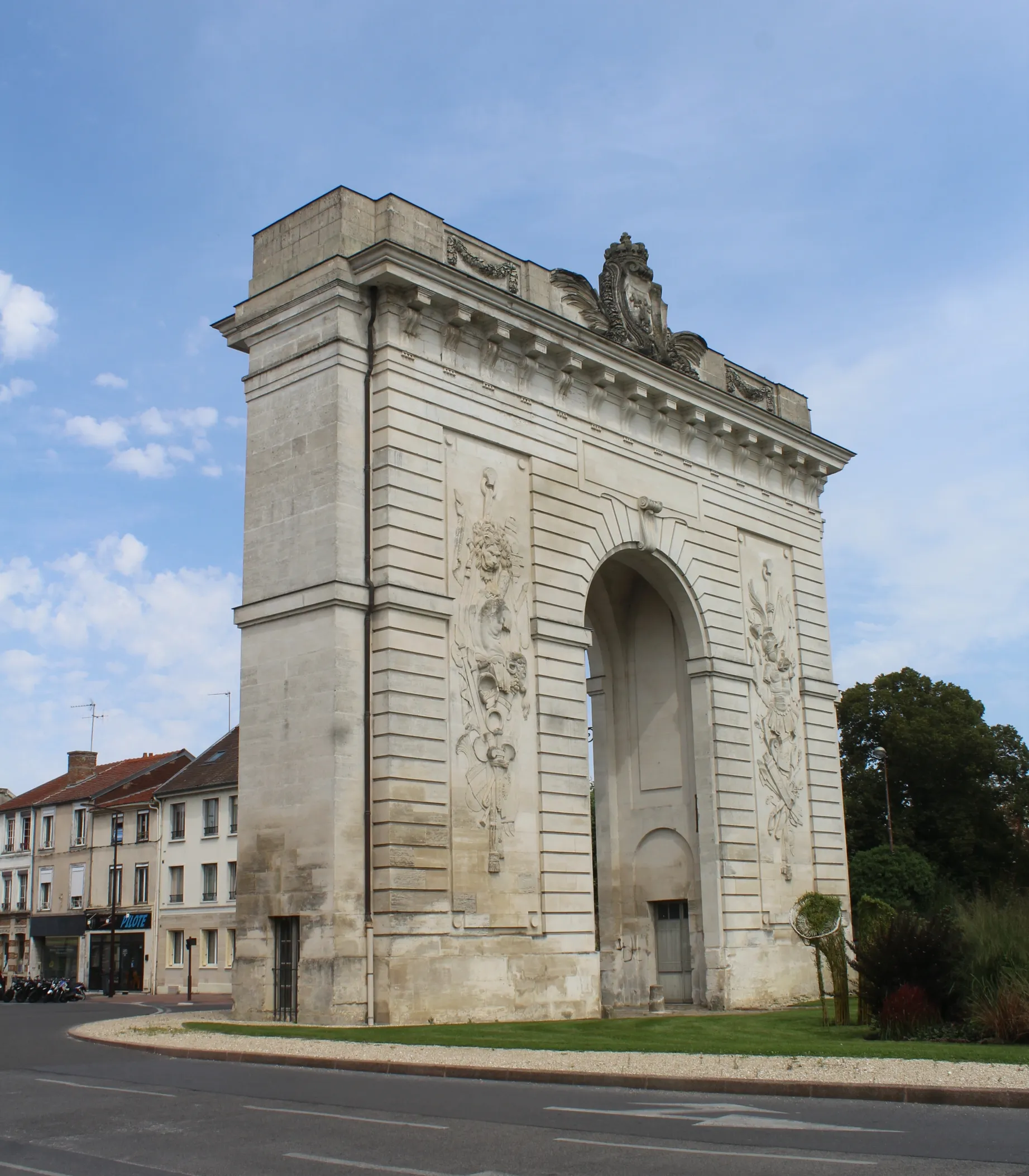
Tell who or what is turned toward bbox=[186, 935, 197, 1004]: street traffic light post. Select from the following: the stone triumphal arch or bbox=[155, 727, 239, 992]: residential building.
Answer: the residential building

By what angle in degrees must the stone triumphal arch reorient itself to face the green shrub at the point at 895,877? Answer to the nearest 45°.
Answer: approximately 90° to its left

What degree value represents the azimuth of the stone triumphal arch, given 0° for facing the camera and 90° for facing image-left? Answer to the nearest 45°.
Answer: approximately 315°

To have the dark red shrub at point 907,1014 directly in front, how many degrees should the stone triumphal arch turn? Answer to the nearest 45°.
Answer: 0° — it already faces it

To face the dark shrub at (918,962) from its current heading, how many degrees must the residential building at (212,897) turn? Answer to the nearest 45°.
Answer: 0° — it already faces it

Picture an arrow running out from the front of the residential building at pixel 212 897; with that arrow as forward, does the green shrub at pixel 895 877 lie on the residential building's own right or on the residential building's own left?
on the residential building's own left

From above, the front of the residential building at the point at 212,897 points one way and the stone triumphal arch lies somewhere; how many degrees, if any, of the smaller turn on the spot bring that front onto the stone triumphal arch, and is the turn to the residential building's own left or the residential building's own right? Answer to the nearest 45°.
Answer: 0° — it already faces it

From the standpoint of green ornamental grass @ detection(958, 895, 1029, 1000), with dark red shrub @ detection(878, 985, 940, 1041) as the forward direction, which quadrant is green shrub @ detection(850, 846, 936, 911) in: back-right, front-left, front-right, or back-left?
back-right

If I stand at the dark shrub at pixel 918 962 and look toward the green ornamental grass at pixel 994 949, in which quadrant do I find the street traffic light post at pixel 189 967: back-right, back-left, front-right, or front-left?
back-left

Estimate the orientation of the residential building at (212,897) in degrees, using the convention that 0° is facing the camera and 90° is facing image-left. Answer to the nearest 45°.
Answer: approximately 0°
